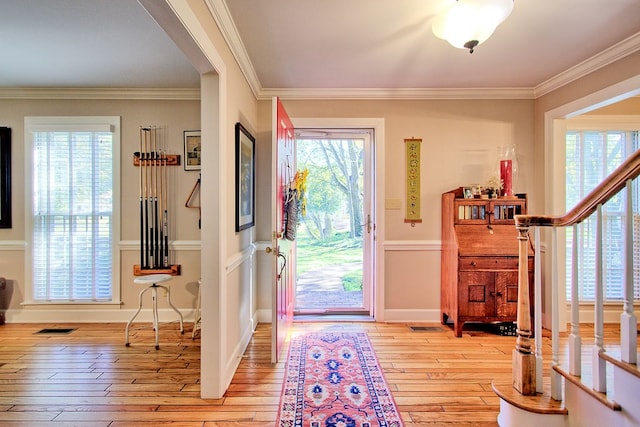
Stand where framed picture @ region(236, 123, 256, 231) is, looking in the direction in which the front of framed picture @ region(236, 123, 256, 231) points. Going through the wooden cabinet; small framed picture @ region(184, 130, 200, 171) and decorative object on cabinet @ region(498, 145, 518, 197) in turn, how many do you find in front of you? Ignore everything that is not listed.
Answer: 2

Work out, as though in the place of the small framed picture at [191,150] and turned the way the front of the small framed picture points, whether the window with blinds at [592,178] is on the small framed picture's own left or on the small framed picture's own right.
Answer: on the small framed picture's own left

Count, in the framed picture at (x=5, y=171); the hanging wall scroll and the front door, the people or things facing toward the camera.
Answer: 2

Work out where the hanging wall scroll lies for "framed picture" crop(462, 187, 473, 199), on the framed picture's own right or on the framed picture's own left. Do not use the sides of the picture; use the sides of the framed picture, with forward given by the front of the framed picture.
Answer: on the framed picture's own right

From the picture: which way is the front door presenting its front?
to the viewer's right

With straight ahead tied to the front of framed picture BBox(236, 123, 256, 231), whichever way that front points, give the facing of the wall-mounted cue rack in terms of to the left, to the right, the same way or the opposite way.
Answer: to the right

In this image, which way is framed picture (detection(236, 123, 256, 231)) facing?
to the viewer's right

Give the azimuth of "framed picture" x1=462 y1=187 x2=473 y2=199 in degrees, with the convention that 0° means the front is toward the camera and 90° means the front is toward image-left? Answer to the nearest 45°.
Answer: approximately 0°

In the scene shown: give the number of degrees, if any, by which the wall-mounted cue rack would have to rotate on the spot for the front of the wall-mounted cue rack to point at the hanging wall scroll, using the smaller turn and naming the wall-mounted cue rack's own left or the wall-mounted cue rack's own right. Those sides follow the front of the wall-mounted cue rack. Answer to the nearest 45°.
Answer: approximately 45° to the wall-mounted cue rack's own left

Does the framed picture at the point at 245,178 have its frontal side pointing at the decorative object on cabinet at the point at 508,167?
yes

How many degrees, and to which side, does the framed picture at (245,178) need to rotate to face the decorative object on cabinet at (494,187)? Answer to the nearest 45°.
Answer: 0° — it already faces it
